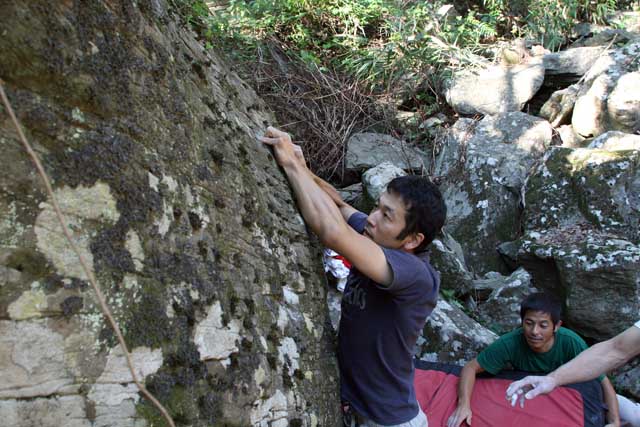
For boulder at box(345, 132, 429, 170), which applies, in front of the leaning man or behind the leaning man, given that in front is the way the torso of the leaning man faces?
behind

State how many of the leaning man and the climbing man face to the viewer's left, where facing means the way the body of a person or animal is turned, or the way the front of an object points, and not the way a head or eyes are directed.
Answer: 1

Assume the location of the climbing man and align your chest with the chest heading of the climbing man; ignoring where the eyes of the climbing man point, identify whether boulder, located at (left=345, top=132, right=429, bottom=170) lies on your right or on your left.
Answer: on your right

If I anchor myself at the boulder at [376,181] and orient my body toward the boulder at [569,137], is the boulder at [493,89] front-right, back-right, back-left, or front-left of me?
front-left

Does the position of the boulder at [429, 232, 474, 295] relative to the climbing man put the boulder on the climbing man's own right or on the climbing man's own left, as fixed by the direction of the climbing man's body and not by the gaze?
on the climbing man's own right

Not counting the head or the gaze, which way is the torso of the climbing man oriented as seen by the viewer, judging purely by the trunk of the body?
to the viewer's left

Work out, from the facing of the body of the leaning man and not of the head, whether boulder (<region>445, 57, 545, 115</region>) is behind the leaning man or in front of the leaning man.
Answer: behind

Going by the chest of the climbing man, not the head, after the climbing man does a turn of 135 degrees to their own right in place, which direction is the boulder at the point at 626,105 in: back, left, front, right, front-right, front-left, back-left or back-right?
front

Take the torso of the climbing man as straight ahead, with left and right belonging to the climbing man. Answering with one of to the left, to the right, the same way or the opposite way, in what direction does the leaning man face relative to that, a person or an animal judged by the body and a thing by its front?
to the left

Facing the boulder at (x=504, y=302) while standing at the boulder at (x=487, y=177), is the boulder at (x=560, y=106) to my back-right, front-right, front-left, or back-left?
back-left

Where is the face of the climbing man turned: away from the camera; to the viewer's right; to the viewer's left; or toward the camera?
to the viewer's left

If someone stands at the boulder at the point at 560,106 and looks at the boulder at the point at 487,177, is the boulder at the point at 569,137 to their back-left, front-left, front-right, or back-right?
front-left

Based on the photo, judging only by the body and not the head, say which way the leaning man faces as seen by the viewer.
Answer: toward the camera

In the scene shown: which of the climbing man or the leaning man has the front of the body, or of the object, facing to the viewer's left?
the climbing man

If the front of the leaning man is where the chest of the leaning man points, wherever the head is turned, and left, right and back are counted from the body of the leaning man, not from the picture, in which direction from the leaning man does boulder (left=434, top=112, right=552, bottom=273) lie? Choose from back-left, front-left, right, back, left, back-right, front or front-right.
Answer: back
